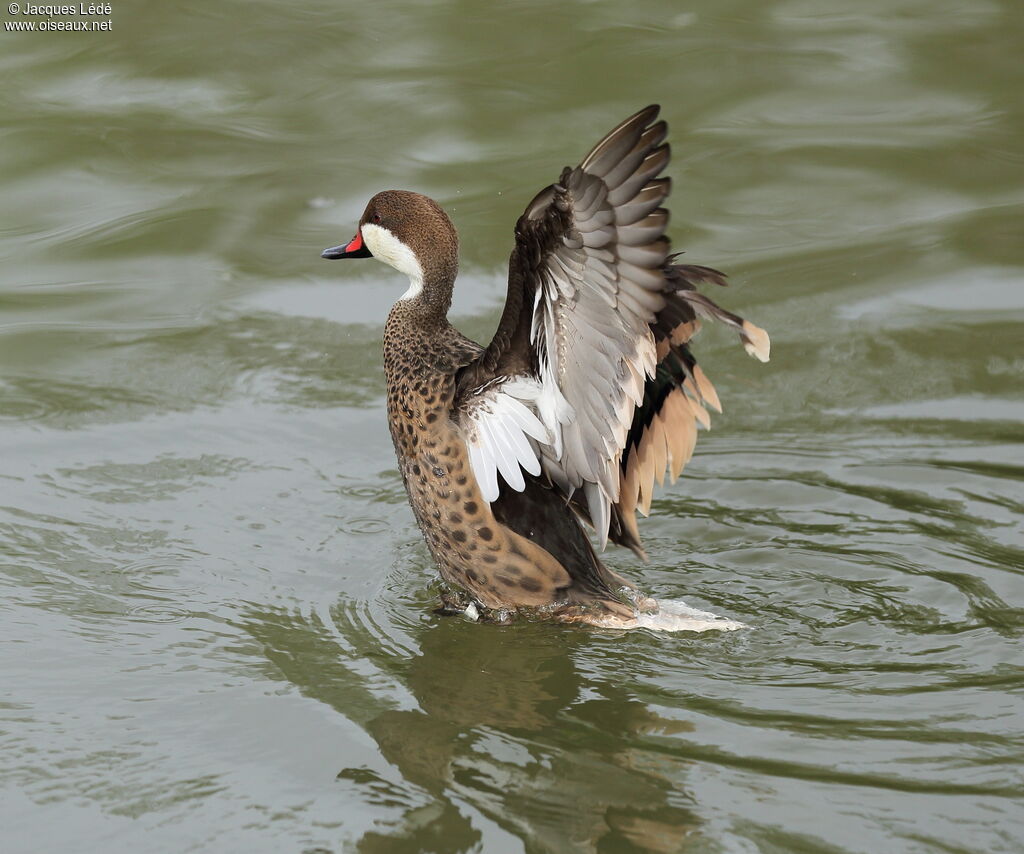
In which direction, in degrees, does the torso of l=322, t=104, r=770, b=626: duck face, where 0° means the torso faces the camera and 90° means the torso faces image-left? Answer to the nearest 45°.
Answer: approximately 90°
